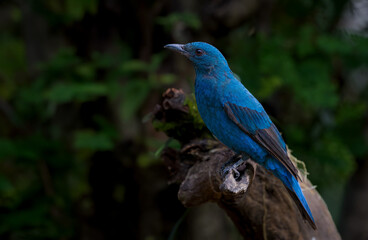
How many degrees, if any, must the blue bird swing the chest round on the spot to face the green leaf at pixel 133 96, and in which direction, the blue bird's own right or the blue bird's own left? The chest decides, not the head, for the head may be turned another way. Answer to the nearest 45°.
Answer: approximately 45° to the blue bird's own right

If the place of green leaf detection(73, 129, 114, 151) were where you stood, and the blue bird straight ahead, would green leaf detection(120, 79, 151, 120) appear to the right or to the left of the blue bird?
left

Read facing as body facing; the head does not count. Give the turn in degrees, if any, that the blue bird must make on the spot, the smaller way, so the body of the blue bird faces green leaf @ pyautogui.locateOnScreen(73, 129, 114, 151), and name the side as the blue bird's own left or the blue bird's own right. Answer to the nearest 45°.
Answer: approximately 45° to the blue bird's own right

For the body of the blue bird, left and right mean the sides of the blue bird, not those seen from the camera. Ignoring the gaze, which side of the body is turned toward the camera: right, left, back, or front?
left
